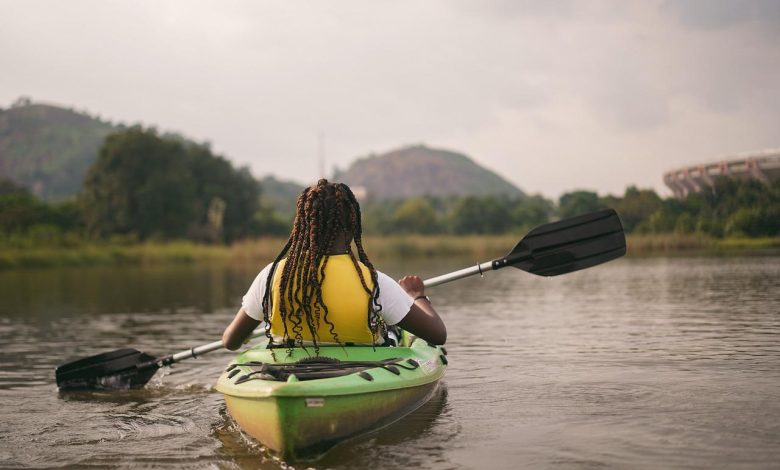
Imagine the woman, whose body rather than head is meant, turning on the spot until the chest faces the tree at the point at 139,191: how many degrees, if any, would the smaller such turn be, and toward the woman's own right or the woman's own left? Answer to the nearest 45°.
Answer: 0° — they already face it

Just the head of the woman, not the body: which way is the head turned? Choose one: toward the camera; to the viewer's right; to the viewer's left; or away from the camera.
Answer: away from the camera

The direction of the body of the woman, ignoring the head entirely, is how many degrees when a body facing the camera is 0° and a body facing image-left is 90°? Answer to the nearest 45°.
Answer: approximately 180°

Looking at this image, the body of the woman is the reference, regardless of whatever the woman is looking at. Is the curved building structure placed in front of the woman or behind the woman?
in front

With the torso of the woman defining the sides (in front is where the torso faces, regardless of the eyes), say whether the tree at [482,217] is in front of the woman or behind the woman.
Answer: in front
